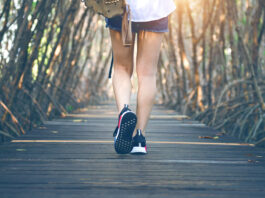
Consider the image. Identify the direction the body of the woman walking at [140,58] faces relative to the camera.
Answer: away from the camera
